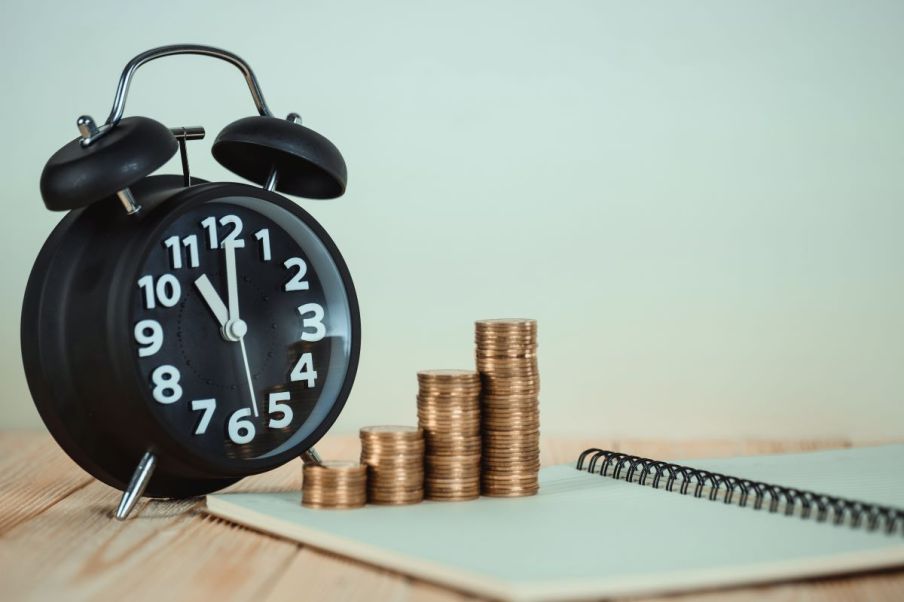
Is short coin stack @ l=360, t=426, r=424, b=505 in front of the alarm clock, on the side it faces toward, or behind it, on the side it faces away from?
in front

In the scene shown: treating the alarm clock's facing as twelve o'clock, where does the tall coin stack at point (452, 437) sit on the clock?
The tall coin stack is roughly at 11 o'clock from the alarm clock.

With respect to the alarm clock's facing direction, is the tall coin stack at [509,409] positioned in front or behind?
in front

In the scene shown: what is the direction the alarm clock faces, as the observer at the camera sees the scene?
facing the viewer and to the right of the viewer
